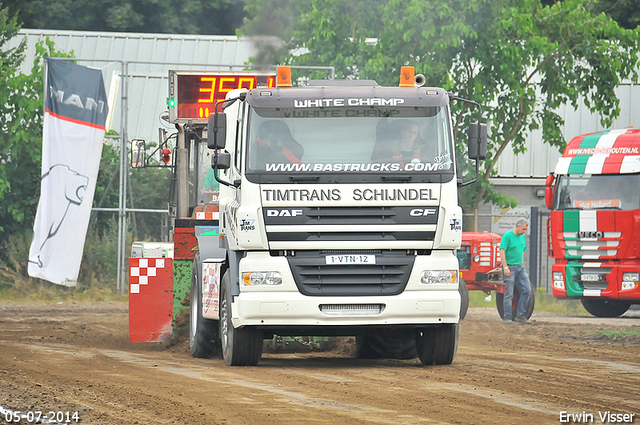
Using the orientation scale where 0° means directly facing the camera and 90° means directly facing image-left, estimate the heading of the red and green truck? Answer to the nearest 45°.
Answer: approximately 0°

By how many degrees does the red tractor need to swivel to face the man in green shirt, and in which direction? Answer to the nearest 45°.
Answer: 0° — it already faces them

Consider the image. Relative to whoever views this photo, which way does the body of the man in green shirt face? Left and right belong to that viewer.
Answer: facing the viewer and to the right of the viewer

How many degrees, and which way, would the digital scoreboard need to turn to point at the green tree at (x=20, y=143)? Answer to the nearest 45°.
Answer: approximately 135° to its right

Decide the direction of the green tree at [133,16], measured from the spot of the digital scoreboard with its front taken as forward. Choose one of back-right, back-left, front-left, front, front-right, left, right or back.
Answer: back

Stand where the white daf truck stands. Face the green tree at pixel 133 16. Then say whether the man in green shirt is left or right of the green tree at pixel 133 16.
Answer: right

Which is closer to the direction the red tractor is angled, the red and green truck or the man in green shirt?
the man in green shirt

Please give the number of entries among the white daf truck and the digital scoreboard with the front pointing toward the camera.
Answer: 2
